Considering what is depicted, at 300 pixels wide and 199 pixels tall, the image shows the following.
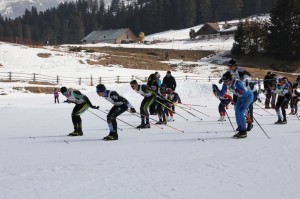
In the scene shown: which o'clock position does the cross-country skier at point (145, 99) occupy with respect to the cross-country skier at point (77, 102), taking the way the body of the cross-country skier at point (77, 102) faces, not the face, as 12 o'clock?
the cross-country skier at point (145, 99) is roughly at 5 o'clock from the cross-country skier at point (77, 102).

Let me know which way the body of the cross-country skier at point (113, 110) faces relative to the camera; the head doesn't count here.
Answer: to the viewer's left

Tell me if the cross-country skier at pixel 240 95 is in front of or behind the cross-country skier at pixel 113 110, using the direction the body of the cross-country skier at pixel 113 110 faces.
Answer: behind

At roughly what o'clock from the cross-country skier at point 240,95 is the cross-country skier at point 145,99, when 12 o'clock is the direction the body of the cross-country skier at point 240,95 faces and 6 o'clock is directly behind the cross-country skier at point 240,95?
the cross-country skier at point 145,99 is roughly at 1 o'clock from the cross-country skier at point 240,95.

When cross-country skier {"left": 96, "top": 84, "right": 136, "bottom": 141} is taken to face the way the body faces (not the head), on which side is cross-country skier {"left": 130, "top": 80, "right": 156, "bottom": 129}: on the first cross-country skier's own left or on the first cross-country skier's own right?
on the first cross-country skier's own right

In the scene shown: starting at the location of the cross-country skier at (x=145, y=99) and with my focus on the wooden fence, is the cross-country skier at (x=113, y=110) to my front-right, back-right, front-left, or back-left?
back-left

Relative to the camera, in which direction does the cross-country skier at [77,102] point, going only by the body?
to the viewer's left

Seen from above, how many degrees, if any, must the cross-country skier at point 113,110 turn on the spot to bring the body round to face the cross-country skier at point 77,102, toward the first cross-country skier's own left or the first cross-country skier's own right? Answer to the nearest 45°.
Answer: approximately 45° to the first cross-country skier's own right

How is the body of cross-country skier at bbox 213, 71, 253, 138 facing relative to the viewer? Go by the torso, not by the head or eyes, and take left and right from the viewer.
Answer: facing to the left of the viewer
